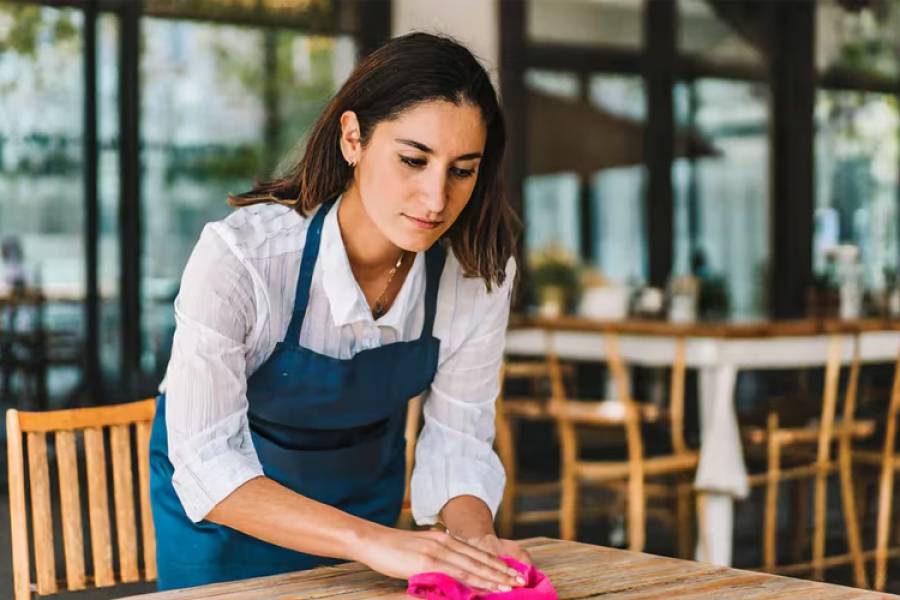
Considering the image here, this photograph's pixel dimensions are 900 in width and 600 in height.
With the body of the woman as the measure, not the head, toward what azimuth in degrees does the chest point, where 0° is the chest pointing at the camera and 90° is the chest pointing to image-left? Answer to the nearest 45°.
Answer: approximately 315°

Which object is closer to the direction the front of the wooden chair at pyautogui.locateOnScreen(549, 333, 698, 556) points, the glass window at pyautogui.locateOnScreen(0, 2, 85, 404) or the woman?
the glass window

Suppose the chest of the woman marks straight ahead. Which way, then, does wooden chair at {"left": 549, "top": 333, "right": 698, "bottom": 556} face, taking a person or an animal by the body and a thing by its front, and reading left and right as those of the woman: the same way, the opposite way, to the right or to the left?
the opposite way

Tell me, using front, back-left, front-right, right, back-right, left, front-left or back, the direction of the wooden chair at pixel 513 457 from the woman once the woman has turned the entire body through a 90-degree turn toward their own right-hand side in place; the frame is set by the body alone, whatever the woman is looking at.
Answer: back-right
